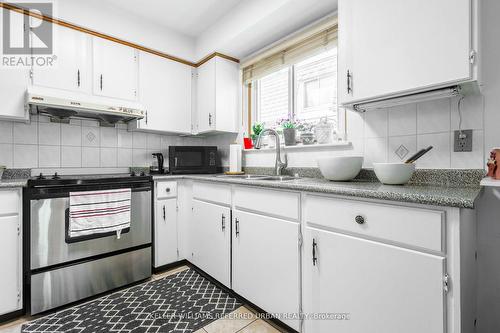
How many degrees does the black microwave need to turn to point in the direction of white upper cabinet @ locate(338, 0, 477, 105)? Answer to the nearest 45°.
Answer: approximately 45° to its left

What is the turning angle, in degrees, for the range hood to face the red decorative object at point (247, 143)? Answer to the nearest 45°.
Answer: approximately 45° to its left

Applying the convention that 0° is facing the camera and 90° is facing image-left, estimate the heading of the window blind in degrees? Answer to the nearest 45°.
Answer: approximately 45°

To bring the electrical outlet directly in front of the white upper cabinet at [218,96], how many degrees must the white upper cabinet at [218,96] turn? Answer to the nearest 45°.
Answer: approximately 90° to its left
